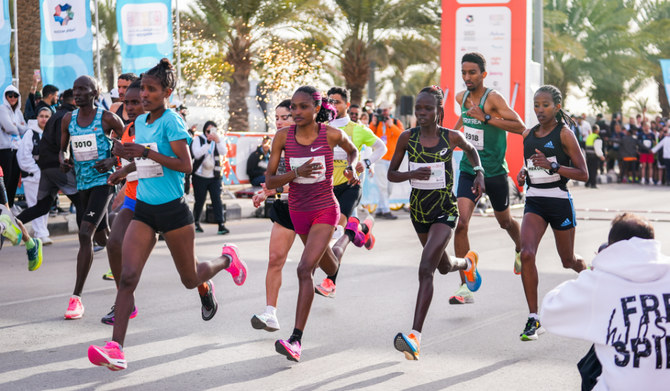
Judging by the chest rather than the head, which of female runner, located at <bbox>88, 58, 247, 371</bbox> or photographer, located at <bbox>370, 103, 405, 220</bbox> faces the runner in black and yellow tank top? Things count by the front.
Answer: the photographer

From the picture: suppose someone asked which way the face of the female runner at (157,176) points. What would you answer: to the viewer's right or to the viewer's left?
to the viewer's left

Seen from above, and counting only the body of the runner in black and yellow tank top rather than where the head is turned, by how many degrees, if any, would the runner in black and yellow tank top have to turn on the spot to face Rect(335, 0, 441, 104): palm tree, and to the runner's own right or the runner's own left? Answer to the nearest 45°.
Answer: approximately 135° to the runner's own right

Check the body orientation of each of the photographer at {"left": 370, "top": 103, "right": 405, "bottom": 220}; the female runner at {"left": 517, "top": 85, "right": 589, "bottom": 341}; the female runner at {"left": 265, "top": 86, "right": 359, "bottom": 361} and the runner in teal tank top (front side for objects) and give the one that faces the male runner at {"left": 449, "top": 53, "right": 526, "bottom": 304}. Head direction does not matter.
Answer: the photographer

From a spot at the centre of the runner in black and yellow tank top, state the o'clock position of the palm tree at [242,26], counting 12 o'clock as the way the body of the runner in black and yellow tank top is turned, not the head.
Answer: The palm tree is roughly at 4 o'clock from the runner in black and yellow tank top.

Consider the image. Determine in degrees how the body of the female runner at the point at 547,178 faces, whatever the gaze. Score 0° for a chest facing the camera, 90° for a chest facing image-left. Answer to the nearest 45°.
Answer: approximately 45°

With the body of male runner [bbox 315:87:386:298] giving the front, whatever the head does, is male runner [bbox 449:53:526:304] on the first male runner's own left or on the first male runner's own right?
on the first male runner's own left

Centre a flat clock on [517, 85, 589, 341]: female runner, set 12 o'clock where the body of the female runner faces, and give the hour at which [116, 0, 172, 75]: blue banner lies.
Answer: The blue banner is roughly at 3 o'clock from the female runner.

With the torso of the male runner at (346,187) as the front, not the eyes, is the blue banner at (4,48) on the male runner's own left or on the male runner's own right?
on the male runner's own right

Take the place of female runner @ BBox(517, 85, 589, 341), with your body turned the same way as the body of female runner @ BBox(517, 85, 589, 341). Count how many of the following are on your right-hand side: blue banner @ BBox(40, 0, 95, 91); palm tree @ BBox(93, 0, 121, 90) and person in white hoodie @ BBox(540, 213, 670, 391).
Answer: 2
